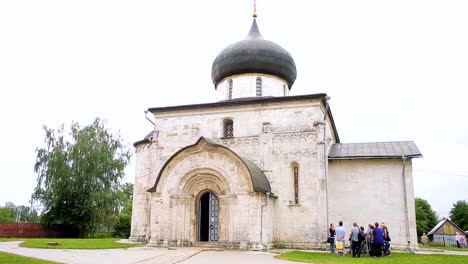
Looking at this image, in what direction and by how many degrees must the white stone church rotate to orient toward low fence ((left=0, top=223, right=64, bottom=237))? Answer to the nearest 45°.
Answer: approximately 135° to its right

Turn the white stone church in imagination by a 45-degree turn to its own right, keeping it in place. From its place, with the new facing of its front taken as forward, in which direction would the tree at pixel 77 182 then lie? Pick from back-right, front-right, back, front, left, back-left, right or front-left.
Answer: right

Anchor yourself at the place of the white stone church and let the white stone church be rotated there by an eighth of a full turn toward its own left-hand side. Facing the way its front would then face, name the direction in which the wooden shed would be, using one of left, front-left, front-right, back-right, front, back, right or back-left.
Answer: left

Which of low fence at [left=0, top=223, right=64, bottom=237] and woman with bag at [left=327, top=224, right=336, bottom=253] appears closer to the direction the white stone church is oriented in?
the woman with bag

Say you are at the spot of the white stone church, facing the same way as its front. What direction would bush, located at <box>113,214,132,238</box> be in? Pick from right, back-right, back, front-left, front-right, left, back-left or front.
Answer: back-right

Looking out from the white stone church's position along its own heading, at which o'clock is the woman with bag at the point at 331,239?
The woman with bag is roughly at 10 o'clock from the white stone church.

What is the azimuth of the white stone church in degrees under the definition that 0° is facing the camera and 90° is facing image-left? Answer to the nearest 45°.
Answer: approximately 0°
